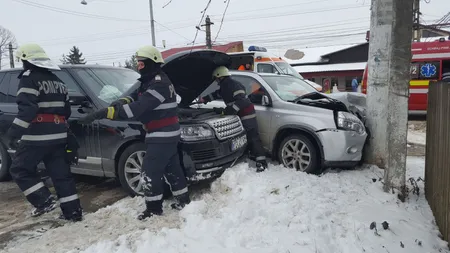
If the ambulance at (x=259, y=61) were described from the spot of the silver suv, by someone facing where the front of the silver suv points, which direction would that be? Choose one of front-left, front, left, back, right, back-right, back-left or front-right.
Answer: back-left

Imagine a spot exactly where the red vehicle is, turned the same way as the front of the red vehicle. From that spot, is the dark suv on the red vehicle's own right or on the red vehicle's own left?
on the red vehicle's own left

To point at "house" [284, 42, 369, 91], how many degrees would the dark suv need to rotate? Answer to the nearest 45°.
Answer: approximately 90° to its left

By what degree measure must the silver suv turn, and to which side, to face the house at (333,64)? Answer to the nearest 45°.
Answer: approximately 135° to its left

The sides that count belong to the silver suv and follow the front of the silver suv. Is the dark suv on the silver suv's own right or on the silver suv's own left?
on the silver suv's own right

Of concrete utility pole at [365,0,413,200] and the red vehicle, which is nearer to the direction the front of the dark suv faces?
the concrete utility pole

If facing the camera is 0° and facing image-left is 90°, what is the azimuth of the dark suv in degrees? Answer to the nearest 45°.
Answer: approximately 315°

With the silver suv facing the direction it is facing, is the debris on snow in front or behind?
in front

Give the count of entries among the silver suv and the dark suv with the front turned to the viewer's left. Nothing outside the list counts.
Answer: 0

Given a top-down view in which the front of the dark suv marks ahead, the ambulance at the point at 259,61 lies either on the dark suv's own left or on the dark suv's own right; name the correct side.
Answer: on the dark suv's own left

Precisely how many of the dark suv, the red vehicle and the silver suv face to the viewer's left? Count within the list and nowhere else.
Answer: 1

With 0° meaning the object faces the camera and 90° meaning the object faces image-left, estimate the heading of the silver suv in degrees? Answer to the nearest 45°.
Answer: approximately 315°
